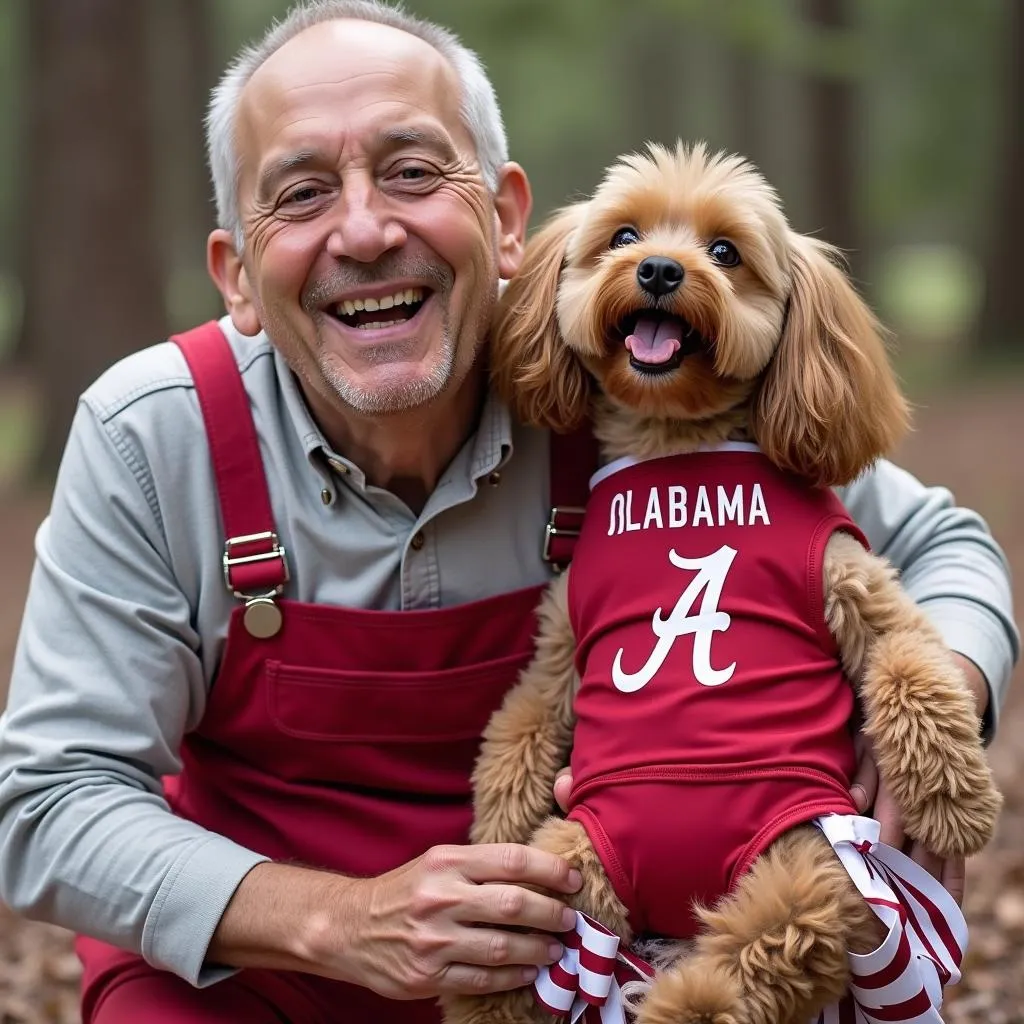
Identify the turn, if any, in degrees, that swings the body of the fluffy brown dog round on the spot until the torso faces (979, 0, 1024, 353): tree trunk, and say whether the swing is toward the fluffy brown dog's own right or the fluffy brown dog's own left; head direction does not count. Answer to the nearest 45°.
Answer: approximately 180°

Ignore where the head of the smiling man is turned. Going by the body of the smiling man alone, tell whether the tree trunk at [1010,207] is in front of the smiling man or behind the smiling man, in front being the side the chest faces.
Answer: behind

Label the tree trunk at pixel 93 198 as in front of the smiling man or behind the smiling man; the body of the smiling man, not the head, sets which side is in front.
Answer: behind

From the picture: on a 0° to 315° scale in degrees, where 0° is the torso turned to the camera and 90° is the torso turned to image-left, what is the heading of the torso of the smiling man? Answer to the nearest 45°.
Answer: approximately 0°

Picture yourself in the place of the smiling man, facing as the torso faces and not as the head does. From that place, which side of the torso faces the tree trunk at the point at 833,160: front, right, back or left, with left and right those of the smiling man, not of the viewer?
back

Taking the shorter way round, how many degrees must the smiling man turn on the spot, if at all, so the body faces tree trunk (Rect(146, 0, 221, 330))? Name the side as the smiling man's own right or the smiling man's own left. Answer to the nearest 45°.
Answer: approximately 180°

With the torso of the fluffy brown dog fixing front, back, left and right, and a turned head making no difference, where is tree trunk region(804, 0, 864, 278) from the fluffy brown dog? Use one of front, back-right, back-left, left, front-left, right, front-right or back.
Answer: back
